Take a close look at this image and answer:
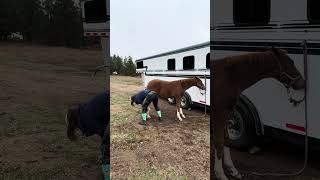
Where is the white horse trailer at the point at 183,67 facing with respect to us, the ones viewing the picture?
facing away from the viewer and to the left of the viewer

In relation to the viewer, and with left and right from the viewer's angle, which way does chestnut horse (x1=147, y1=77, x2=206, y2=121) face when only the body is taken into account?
facing to the right of the viewer
